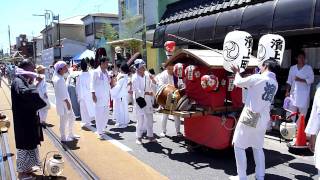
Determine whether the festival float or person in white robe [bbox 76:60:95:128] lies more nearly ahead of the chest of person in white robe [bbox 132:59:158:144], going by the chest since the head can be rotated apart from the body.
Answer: the festival float

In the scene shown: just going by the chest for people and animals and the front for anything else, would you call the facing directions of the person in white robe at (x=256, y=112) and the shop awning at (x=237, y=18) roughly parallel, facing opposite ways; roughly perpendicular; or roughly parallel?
roughly perpendicular

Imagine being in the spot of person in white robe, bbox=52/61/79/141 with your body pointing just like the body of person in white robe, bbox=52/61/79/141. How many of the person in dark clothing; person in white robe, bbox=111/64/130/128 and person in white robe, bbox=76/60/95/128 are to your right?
1

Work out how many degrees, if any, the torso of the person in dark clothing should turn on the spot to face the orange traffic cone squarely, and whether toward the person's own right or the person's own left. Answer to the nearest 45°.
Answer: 0° — they already face it

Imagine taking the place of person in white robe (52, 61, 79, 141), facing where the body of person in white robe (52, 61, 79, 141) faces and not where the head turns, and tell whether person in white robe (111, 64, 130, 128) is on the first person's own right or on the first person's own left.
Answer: on the first person's own left

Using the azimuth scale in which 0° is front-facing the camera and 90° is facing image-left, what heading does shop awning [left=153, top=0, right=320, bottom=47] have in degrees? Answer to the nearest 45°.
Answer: approximately 45°
